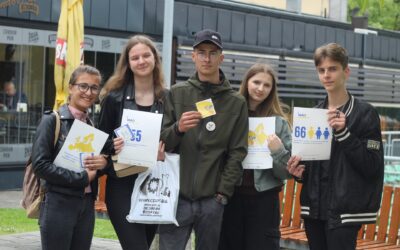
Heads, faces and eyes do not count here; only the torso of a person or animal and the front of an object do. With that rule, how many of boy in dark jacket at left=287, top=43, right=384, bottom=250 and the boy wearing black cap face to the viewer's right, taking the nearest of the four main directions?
0

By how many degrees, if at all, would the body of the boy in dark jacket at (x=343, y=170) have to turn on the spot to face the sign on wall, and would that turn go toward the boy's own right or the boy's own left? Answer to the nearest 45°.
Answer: approximately 90° to the boy's own right

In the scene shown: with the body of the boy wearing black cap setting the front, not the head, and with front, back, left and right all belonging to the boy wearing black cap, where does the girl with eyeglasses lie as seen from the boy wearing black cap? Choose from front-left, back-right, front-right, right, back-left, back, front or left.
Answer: right

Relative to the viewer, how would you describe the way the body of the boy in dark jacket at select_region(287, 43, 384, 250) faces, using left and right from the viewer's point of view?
facing the viewer and to the left of the viewer

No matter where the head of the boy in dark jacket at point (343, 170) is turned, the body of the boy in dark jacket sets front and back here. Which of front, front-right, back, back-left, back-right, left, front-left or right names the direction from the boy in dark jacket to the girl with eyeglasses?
front-right

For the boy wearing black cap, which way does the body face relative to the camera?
toward the camera

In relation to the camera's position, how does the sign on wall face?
facing the viewer and to the right of the viewer

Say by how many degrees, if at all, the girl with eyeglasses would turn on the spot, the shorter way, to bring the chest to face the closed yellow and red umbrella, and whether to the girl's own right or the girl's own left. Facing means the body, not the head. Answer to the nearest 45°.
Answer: approximately 135° to the girl's own left

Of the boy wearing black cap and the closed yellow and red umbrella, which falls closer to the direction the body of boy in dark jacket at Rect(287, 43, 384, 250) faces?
the boy wearing black cap

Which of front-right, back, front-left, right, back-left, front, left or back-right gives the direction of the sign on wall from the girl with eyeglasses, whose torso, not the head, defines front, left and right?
back-left

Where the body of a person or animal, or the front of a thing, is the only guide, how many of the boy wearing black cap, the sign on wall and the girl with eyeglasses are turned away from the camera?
0

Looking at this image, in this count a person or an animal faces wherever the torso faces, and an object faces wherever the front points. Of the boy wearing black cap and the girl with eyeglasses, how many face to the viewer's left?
0
